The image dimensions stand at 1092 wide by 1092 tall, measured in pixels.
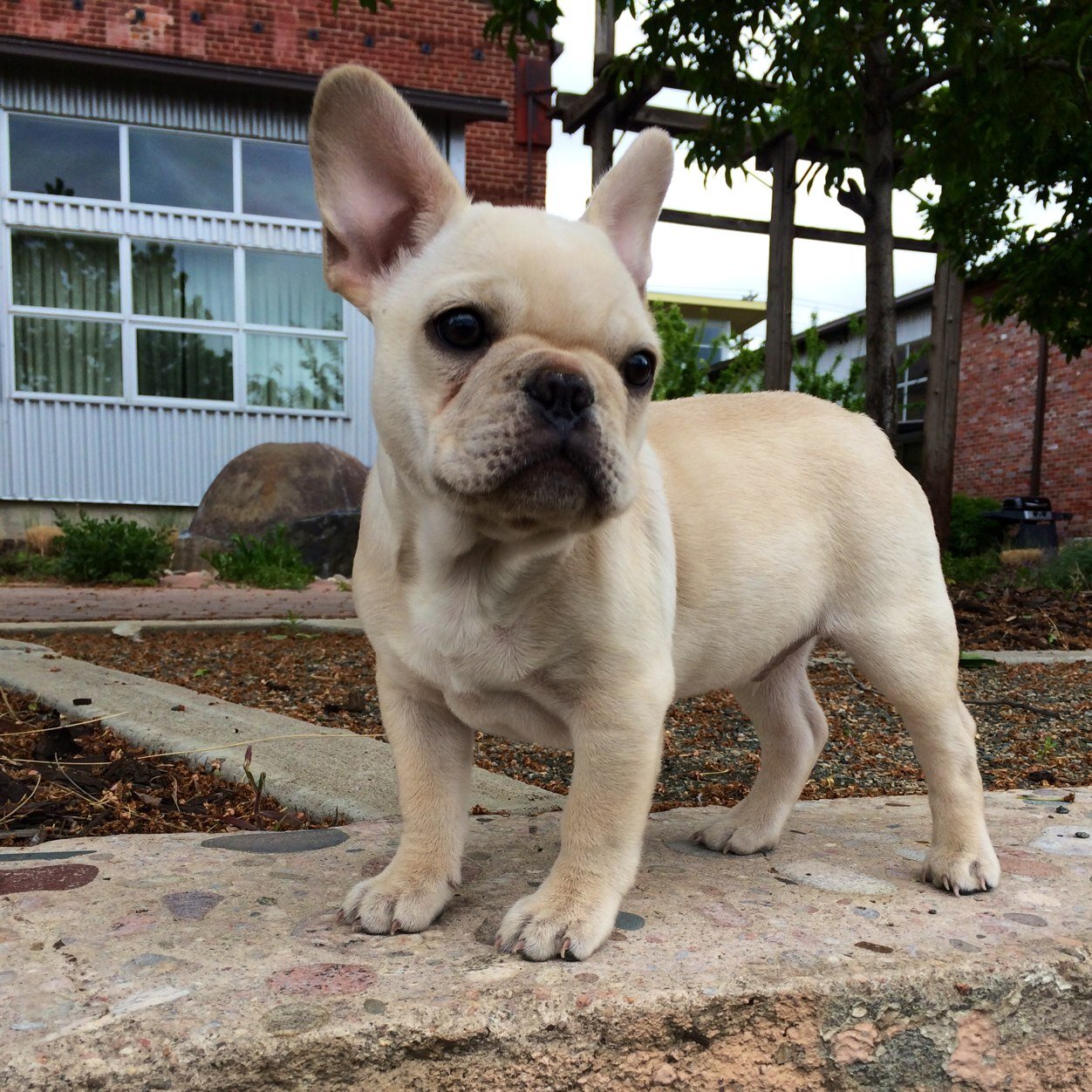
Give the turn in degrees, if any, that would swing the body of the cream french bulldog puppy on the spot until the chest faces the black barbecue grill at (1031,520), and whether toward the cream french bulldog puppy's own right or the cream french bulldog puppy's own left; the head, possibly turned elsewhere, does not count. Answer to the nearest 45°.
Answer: approximately 135° to the cream french bulldog puppy's own right

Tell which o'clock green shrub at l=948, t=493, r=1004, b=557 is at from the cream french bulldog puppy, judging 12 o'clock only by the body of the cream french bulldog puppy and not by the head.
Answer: The green shrub is roughly at 5 o'clock from the cream french bulldog puppy.

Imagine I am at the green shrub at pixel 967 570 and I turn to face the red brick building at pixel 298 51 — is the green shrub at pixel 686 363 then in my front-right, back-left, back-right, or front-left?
front-right

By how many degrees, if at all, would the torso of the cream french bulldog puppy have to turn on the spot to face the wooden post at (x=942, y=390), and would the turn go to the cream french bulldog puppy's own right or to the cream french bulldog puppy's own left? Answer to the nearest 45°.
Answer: approximately 135° to the cream french bulldog puppy's own right

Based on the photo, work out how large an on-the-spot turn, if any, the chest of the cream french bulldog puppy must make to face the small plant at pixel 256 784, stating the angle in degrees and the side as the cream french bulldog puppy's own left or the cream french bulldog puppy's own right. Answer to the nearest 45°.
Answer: approximately 90° to the cream french bulldog puppy's own right

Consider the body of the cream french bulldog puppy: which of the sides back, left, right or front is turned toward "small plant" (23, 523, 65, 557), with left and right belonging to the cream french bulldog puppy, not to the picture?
right

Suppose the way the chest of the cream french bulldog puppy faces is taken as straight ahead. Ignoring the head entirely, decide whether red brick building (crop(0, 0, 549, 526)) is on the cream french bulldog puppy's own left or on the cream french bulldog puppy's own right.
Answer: on the cream french bulldog puppy's own right

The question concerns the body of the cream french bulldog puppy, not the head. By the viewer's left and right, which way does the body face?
facing the viewer and to the left of the viewer

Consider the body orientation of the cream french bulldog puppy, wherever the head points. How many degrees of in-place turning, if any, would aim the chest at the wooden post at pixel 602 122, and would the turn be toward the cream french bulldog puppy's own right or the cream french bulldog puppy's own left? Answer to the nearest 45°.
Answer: approximately 135° to the cream french bulldog puppy's own right

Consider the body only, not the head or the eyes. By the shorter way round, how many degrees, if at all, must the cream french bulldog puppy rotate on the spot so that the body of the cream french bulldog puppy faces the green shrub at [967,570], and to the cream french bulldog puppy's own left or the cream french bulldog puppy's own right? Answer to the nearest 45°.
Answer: approximately 135° to the cream french bulldog puppy's own right

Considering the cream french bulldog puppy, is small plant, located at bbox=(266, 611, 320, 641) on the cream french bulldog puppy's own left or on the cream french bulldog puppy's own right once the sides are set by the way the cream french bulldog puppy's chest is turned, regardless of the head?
on the cream french bulldog puppy's own right

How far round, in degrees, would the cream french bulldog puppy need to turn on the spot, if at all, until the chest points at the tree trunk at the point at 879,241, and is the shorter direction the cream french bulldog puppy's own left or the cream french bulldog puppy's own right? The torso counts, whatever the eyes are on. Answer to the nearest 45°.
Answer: approximately 135° to the cream french bulldog puppy's own right
